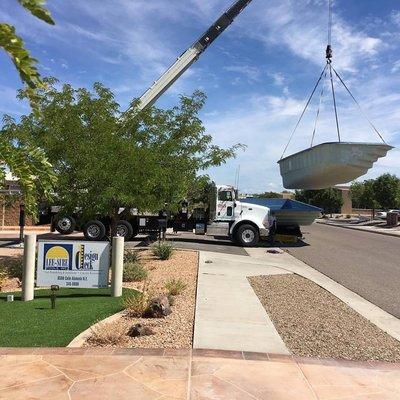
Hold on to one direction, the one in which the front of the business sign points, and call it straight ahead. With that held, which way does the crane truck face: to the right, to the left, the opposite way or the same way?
to the left

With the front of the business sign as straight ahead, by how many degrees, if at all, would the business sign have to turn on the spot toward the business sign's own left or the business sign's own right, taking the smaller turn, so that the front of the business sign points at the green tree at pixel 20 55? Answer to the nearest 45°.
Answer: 0° — it already faces it

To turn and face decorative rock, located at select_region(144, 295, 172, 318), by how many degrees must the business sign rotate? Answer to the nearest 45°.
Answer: approximately 45° to its left

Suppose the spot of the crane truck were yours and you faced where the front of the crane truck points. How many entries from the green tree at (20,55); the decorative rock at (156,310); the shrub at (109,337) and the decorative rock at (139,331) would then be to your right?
4

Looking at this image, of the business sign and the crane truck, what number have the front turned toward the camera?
1

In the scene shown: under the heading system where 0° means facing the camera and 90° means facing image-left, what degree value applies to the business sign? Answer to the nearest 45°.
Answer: approximately 0°

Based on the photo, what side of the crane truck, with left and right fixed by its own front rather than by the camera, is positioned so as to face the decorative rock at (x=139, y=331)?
right

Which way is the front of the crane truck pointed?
to the viewer's right
